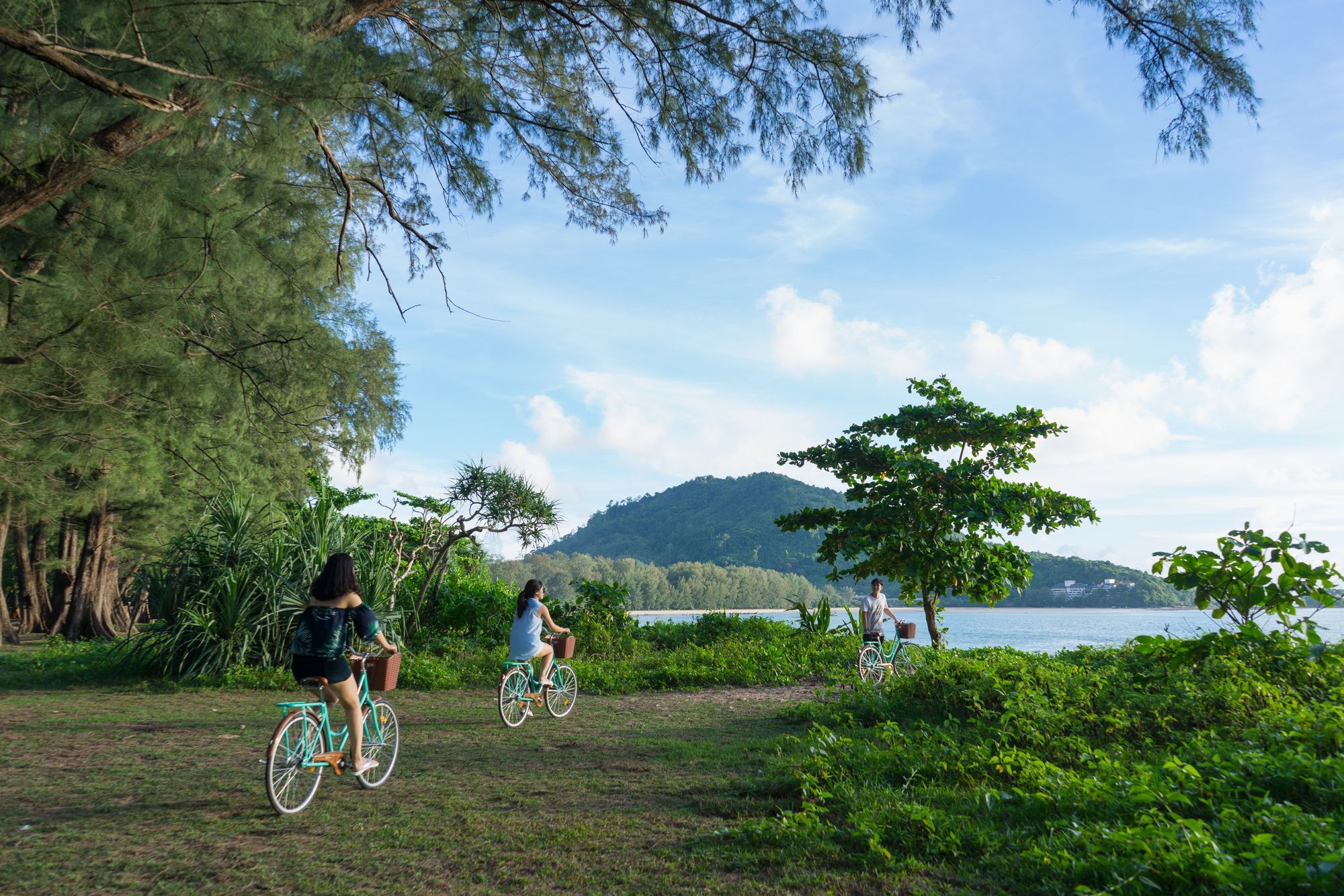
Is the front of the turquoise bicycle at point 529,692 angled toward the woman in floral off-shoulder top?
no

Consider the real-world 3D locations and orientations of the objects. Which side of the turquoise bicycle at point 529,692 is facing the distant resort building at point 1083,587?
front

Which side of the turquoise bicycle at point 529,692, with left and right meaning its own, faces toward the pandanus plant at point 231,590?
left

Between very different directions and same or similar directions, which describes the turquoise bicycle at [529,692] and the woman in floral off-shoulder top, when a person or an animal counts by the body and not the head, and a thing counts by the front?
same or similar directions

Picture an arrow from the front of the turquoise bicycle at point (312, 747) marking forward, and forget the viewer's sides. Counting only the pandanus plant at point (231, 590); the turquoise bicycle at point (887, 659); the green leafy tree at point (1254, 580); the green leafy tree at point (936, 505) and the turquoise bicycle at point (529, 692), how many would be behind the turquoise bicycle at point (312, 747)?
0

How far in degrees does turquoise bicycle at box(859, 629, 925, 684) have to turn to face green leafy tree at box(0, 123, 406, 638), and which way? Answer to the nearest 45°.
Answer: approximately 180°

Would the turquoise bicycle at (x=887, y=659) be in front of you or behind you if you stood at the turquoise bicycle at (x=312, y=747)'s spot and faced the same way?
in front

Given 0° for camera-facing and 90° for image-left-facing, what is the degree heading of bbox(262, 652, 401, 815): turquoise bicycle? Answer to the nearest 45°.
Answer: approximately 225°

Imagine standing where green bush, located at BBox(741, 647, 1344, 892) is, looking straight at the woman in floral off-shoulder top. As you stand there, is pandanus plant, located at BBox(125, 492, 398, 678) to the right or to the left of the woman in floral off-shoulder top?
right

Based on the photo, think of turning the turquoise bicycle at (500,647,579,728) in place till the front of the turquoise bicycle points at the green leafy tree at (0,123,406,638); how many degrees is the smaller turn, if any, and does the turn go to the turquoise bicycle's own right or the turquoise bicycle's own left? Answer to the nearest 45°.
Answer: approximately 135° to the turquoise bicycle's own left

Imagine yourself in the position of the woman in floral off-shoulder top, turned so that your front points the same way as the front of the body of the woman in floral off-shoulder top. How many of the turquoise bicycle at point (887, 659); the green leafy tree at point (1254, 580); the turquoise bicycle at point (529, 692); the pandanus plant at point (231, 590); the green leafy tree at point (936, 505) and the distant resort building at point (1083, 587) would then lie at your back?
0

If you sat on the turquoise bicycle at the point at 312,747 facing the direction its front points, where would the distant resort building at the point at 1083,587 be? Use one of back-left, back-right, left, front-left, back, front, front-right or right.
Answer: front

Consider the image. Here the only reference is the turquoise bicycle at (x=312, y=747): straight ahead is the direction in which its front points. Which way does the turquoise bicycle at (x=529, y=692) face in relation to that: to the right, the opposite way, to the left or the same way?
the same way

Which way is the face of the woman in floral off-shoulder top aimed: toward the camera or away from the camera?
away from the camera

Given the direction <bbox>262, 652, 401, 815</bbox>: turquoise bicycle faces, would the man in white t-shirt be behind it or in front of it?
in front

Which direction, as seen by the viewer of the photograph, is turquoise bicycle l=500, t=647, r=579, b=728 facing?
facing away from the viewer and to the right of the viewer

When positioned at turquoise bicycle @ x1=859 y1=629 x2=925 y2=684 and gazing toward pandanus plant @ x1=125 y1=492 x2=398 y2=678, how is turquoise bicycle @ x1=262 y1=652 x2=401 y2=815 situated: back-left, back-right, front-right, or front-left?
front-left

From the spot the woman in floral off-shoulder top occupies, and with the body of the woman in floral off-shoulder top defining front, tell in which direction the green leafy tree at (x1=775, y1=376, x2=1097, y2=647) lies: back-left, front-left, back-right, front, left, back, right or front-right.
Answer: front
